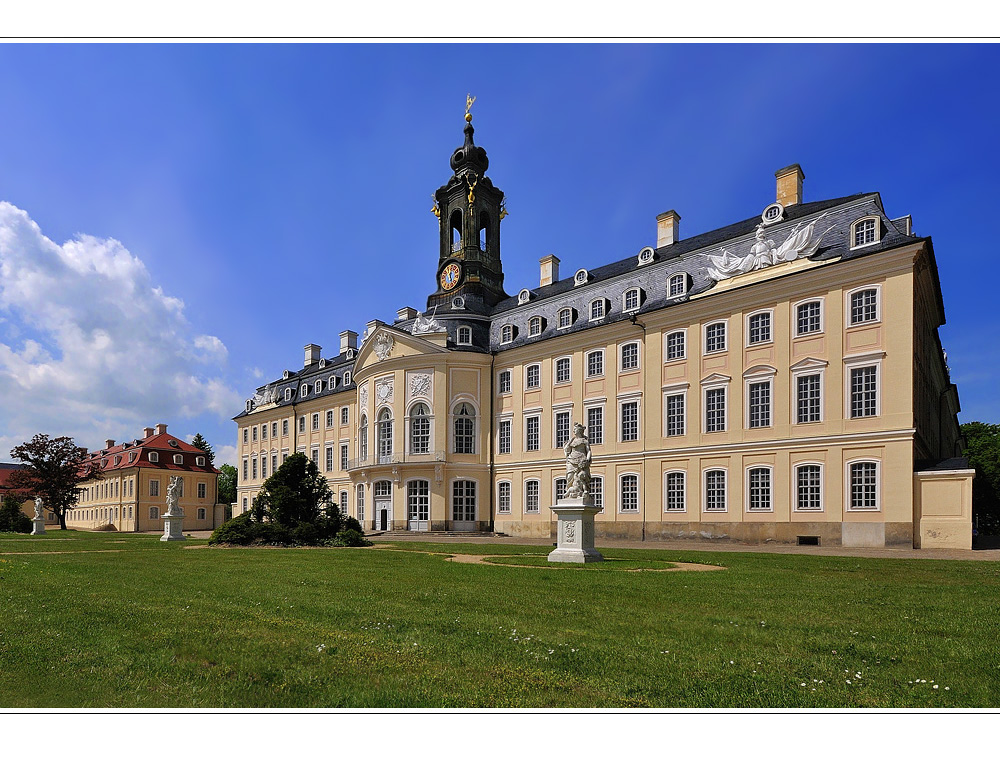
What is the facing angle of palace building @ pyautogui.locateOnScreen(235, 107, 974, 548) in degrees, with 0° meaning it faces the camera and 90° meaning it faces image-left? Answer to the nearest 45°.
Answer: approximately 45°
